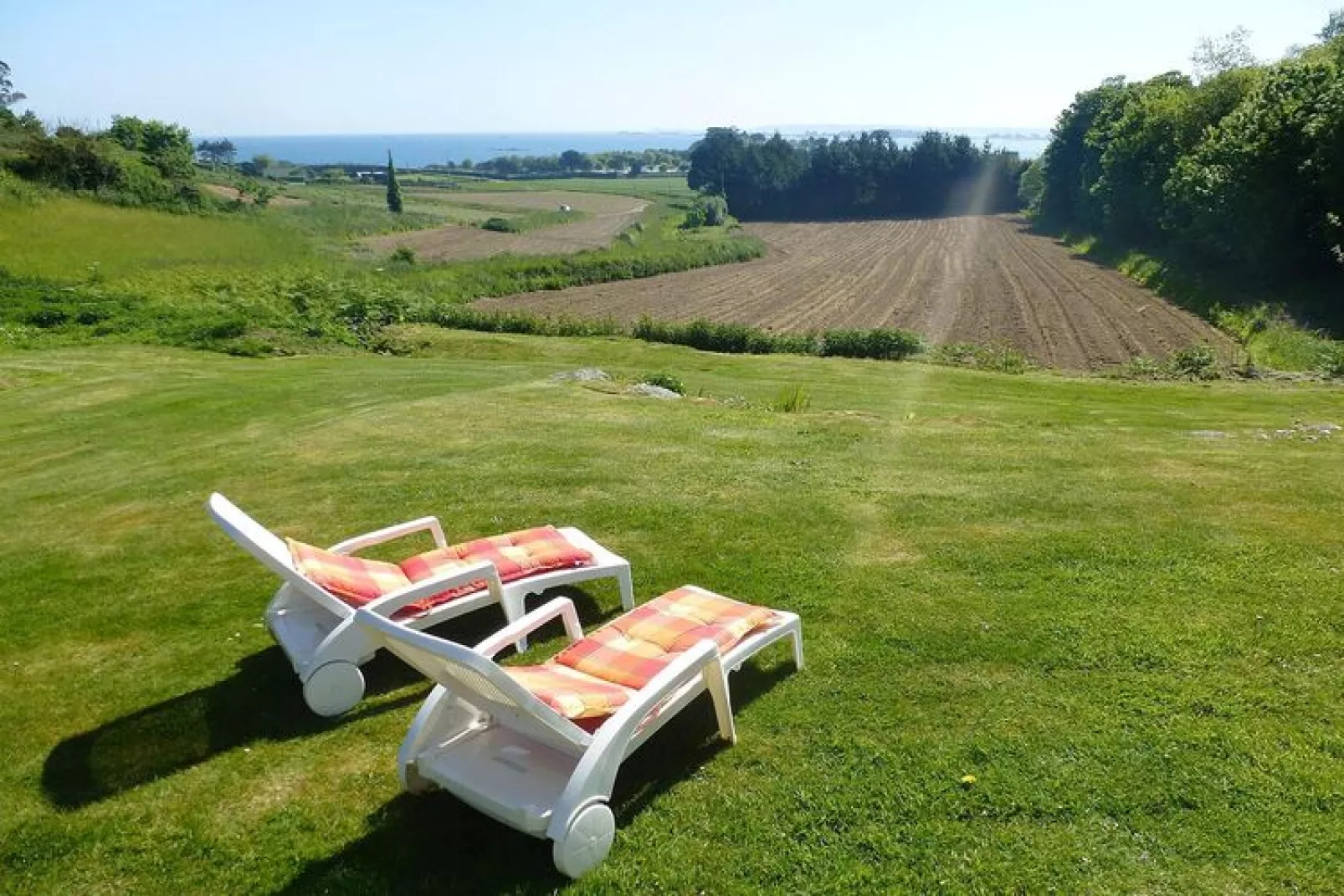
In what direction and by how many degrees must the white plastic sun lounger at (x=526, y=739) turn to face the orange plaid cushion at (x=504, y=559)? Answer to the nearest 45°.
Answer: approximately 45° to its left

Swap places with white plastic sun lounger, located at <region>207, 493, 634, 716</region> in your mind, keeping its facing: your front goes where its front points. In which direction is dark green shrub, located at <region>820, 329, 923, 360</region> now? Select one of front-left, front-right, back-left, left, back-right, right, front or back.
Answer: front

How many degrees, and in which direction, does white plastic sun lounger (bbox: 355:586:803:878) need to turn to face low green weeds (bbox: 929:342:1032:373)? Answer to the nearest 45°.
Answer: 0° — it already faces it

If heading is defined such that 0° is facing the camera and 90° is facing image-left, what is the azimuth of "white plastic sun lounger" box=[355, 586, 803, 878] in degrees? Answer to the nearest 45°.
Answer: approximately 225°

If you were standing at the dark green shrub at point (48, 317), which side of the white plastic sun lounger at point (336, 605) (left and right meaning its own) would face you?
left

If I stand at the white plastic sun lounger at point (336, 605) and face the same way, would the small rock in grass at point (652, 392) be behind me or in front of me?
in front

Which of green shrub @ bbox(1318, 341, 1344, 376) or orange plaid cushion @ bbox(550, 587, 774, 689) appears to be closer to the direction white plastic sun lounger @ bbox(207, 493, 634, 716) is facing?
the green shrub

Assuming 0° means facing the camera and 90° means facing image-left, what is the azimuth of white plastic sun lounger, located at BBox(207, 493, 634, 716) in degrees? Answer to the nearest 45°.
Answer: approximately 225°

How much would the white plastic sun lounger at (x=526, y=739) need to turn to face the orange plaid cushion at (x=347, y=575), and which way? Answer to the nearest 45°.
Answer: approximately 90° to its left

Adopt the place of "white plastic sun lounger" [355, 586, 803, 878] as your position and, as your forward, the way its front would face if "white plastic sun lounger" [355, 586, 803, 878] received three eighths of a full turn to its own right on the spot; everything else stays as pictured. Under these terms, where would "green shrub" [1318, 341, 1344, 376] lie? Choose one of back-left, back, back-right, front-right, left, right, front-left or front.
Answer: back-left

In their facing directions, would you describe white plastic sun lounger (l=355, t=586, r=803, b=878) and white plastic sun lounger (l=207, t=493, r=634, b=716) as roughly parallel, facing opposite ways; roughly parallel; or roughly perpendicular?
roughly parallel

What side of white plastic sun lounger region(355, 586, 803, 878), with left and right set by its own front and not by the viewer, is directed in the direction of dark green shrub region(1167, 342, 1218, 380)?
front

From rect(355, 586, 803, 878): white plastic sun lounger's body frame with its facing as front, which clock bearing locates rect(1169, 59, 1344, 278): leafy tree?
The leafy tree is roughly at 12 o'clock from the white plastic sun lounger.

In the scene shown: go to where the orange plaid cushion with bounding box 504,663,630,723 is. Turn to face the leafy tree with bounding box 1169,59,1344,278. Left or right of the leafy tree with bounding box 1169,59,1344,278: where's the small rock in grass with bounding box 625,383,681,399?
left

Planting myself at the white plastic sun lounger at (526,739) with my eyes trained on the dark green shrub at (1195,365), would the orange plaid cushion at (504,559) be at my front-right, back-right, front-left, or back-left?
front-left

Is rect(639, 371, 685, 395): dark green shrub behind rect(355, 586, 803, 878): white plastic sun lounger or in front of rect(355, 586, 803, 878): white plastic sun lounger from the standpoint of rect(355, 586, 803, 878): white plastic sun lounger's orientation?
in front

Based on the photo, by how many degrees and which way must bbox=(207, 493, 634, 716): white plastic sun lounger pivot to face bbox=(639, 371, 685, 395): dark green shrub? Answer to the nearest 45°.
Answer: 0° — it already faces it

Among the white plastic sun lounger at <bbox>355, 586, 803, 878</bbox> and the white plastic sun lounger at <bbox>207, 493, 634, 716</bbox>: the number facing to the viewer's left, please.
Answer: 0
